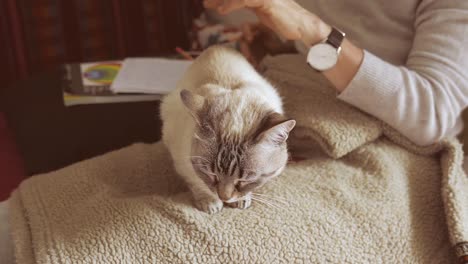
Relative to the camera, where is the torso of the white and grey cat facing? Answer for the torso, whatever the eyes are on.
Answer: toward the camera

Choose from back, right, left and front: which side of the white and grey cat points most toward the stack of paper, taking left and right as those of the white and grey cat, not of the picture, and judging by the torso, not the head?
back

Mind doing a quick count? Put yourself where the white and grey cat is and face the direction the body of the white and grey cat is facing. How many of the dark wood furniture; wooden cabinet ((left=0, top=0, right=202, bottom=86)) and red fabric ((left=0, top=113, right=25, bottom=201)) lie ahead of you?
0

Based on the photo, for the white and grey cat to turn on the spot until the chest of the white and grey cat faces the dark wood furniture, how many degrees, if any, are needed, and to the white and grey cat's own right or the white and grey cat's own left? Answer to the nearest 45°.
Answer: approximately 135° to the white and grey cat's own right

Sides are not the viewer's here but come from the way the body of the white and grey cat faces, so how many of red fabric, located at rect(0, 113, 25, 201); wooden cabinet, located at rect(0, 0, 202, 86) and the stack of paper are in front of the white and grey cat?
0

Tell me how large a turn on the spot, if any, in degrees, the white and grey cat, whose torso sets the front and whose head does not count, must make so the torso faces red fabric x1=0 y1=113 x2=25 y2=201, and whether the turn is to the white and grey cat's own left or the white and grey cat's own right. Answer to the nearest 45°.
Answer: approximately 135° to the white and grey cat's own right

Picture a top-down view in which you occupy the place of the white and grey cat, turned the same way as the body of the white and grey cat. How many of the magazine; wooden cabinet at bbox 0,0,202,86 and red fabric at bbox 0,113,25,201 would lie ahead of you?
0

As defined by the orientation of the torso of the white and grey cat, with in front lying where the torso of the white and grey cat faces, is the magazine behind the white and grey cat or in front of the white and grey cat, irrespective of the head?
behind
